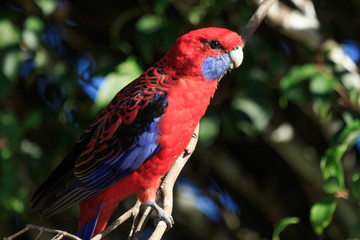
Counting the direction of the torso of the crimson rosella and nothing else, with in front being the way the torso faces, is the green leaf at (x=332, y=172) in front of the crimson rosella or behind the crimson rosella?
in front

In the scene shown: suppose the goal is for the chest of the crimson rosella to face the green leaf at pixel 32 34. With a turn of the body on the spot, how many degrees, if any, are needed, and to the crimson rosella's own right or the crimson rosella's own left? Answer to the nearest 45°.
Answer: approximately 135° to the crimson rosella's own left

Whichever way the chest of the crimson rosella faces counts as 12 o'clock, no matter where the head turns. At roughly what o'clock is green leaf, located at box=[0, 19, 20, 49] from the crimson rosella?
The green leaf is roughly at 8 o'clock from the crimson rosella.

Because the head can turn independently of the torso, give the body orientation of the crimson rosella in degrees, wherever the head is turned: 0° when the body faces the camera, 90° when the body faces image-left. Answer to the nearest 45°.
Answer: approximately 270°

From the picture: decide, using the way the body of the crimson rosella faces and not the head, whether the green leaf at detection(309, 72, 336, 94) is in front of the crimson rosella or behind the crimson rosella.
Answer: in front

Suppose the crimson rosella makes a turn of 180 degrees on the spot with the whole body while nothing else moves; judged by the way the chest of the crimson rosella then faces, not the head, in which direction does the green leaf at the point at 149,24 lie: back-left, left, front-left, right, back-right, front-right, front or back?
right
